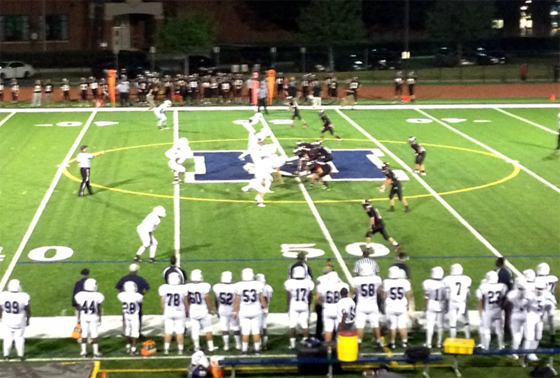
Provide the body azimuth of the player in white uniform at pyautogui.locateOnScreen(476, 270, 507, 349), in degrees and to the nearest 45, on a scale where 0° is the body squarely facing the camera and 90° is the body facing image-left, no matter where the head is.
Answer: approximately 180°

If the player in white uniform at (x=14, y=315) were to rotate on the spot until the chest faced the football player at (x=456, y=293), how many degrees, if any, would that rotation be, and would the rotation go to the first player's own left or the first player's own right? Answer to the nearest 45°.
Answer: approximately 90° to the first player's own right

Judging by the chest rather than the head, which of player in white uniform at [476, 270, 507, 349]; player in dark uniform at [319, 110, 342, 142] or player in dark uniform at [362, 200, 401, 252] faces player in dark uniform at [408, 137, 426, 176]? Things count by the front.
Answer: the player in white uniform

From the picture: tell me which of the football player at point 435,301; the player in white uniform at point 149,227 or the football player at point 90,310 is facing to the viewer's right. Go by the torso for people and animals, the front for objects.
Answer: the player in white uniform

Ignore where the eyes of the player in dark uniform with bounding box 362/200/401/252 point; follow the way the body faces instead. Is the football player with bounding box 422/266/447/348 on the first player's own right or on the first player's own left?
on the first player's own left

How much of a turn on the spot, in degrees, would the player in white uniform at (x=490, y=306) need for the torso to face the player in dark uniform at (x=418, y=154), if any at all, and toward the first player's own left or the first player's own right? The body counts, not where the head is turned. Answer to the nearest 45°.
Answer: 0° — they already face them

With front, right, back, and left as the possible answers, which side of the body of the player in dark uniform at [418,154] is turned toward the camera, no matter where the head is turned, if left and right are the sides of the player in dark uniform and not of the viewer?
left

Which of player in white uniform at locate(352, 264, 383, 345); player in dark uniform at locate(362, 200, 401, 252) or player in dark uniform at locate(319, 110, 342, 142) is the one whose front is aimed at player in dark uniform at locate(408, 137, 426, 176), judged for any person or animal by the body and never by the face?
the player in white uniform

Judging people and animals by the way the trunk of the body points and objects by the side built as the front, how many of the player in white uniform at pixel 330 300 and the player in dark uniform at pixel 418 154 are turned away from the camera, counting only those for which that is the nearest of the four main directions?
1

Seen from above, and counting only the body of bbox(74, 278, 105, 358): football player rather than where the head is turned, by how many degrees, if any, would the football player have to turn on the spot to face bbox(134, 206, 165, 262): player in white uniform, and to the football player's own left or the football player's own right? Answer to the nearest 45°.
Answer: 0° — they already face them

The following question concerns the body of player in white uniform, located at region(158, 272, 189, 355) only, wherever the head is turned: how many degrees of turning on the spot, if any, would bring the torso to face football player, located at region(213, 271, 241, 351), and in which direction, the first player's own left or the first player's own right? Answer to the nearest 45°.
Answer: approximately 90° to the first player's own right

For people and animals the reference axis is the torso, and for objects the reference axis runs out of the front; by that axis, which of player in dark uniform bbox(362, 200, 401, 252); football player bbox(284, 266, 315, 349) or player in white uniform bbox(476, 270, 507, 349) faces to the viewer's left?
the player in dark uniform

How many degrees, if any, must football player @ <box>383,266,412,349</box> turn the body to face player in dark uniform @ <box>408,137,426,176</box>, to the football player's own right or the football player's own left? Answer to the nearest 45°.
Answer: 0° — they already face them

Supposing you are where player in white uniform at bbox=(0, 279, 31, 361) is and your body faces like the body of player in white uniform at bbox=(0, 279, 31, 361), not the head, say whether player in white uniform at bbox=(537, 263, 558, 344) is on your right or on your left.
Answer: on your right

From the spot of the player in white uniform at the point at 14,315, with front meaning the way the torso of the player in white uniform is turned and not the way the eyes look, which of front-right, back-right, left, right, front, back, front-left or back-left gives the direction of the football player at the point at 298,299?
right

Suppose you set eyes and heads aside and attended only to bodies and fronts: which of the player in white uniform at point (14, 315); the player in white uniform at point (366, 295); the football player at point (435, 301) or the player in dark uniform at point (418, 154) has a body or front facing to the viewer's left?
the player in dark uniform

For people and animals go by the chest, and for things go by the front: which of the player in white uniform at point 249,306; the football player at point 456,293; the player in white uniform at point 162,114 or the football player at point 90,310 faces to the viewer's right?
the player in white uniform at point 162,114

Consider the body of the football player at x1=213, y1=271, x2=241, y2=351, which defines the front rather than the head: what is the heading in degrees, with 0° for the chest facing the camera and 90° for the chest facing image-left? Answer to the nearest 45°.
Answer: approximately 180°
